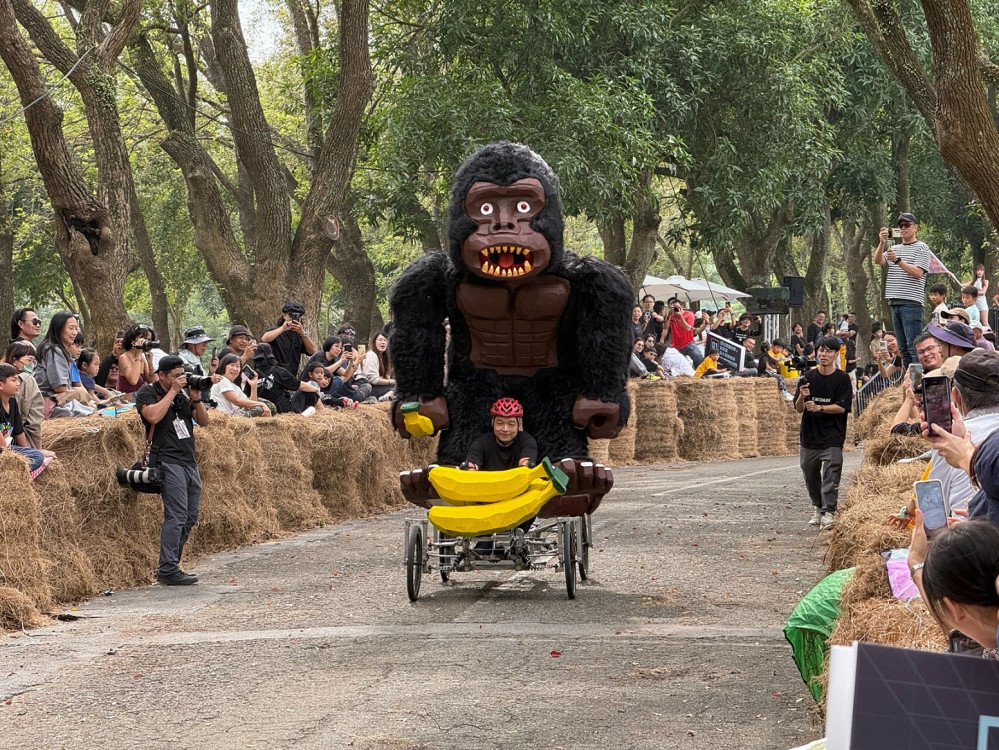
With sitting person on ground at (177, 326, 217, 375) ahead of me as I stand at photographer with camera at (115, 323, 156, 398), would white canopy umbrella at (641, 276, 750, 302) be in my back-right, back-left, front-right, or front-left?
front-left

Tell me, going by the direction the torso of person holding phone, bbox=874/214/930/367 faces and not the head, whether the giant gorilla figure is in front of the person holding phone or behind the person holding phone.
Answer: in front

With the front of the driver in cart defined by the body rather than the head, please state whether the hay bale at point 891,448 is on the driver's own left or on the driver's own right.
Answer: on the driver's own left

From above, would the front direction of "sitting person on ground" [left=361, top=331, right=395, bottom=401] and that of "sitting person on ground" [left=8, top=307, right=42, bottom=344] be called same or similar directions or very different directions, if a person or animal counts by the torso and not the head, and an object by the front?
same or similar directions

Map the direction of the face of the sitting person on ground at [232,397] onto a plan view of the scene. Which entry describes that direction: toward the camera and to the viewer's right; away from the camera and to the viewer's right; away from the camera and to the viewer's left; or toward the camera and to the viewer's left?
toward the camera and to the viewer's right

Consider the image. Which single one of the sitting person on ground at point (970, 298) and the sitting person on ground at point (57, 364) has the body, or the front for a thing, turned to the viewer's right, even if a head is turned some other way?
the sitting person on ground at point (57, 364)

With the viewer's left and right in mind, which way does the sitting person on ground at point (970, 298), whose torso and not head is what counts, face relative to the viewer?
facing the viewer and to the left of the viewer

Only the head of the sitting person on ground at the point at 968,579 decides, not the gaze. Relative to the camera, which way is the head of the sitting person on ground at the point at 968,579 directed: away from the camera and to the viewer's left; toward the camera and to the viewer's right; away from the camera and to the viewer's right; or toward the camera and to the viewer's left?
away from the camera and to the viewer's left

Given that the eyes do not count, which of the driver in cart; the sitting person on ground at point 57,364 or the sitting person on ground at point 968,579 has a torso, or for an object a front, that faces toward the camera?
the driver in cart

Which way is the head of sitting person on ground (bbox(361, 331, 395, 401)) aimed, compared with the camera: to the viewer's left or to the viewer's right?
to the viewer's right

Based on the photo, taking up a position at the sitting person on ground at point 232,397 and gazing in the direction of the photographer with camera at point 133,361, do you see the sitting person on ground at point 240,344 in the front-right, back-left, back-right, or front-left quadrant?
back-right

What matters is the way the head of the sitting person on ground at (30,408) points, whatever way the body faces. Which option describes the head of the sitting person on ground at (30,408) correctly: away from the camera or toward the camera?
toward the camera

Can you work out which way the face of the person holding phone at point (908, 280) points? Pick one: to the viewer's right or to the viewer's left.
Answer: to the viewer's left

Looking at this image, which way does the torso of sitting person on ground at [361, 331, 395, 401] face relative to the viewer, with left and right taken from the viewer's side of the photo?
facing the viewer and to the right of the viewer

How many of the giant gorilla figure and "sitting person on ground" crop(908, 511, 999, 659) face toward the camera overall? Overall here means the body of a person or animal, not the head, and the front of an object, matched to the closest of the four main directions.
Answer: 1
